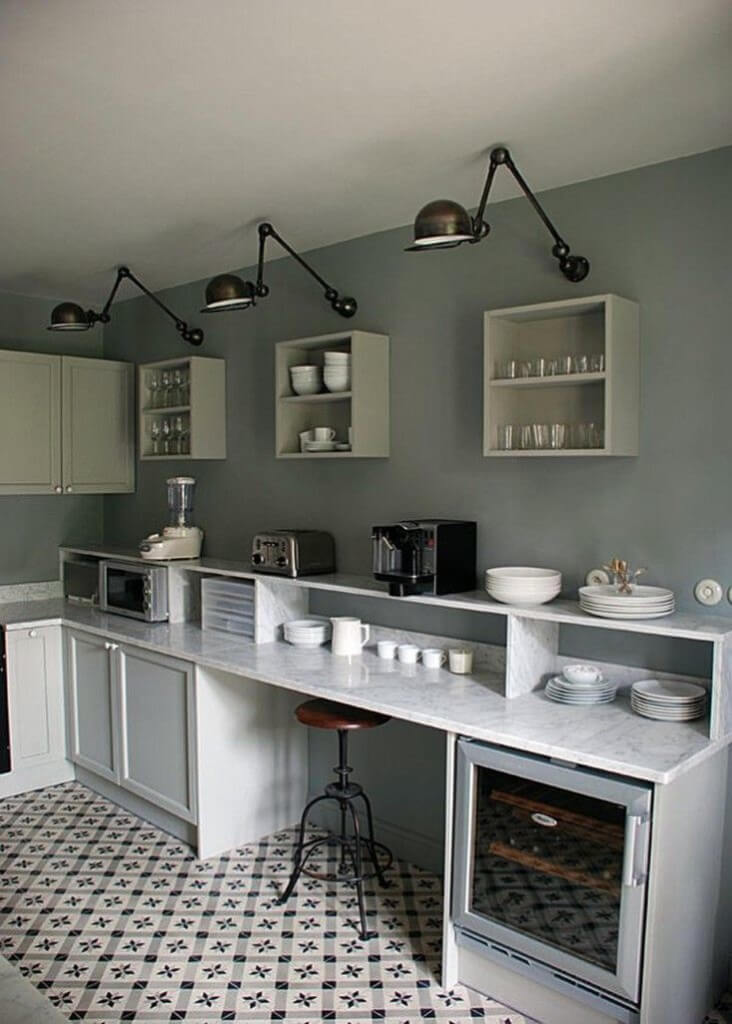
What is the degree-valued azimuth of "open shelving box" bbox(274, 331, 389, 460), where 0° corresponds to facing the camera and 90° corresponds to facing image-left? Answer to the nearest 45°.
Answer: approximately 45°

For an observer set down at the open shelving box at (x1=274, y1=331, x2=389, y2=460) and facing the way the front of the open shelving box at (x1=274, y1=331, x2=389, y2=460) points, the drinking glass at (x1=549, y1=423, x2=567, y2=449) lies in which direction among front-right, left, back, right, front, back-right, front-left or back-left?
left

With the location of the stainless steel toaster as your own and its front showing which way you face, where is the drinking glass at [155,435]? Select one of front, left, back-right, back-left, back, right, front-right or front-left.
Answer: right

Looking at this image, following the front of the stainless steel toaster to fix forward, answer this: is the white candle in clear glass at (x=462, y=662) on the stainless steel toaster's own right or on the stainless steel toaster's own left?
on the stainless steel toaster's own left

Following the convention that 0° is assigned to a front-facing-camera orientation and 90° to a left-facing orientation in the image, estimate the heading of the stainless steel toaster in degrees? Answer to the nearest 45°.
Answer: approximately 45°

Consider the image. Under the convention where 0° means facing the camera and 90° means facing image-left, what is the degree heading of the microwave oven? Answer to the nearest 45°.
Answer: approximately 45°

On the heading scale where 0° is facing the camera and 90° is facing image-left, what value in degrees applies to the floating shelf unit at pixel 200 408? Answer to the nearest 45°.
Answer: approximately 45°

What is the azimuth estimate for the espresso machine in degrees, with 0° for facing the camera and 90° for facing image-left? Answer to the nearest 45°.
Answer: approximately 45°

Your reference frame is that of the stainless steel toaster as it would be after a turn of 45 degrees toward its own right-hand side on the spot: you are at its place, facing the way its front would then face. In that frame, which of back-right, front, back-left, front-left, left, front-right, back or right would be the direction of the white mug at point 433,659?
back-left

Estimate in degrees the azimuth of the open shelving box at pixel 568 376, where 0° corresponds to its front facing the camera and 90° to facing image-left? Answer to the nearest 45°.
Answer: approximately 45°

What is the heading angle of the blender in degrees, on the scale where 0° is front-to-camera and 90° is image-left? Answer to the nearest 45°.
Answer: approximately 45°
